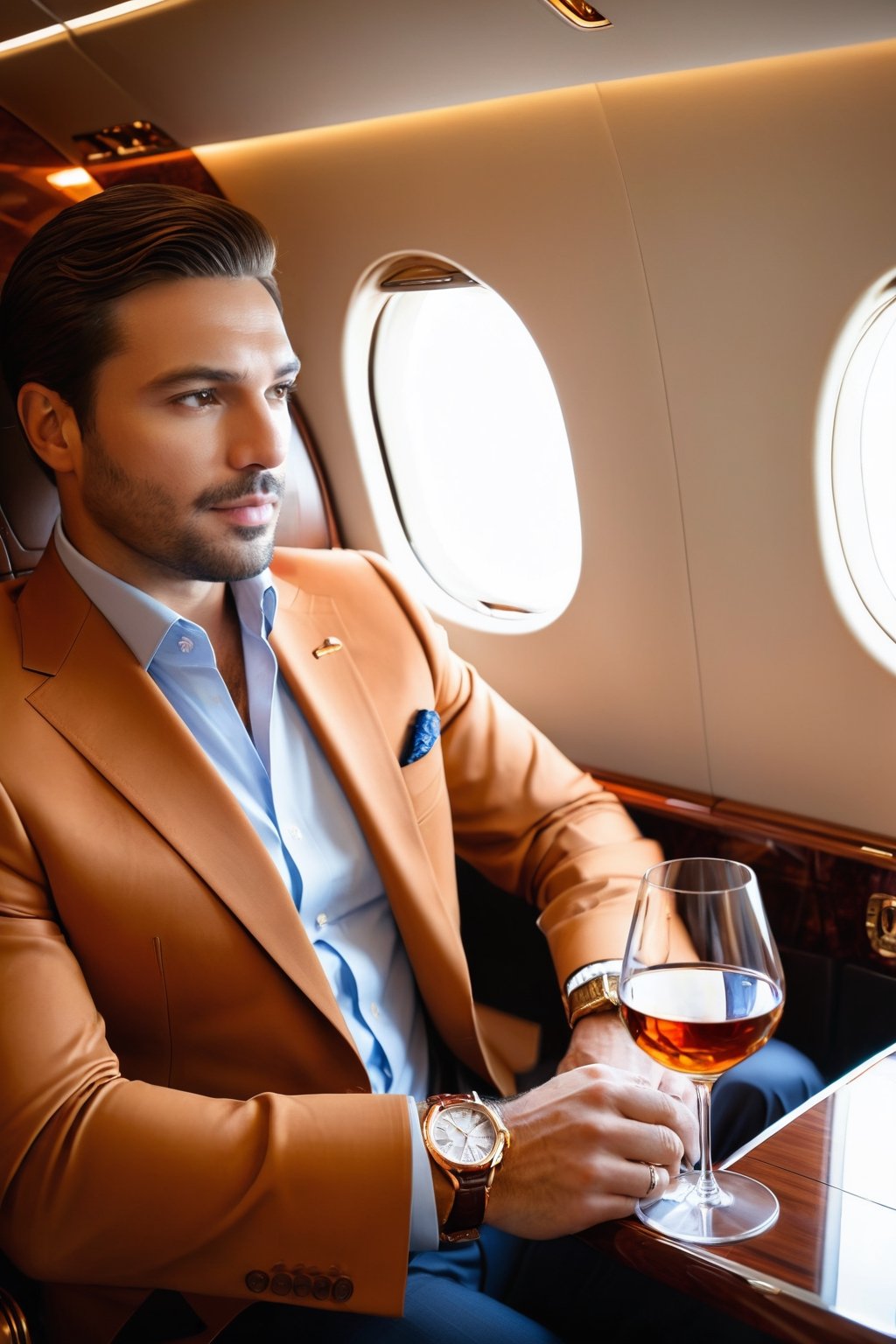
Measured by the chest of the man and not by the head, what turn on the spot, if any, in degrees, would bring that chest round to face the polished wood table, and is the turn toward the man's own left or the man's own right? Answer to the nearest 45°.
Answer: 0° — they already face it

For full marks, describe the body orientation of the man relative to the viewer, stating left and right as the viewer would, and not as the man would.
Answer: facing the viewer and to the right of the viewer
